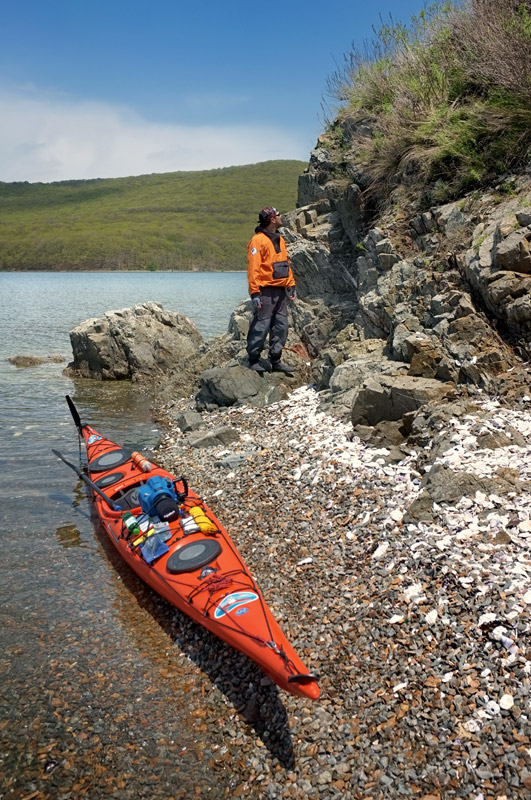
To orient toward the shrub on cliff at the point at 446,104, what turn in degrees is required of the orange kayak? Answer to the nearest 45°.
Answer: approximately 90° to its left

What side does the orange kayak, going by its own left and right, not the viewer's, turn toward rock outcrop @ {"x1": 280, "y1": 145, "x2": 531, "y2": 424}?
left

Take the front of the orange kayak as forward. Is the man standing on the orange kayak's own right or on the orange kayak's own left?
on the orange kayak's own left

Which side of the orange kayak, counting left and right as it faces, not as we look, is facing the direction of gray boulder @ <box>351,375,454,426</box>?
left

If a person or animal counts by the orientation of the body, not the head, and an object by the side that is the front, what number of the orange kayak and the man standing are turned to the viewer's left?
0

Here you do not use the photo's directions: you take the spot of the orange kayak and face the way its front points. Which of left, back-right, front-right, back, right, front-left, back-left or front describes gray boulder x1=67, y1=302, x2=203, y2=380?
back-left

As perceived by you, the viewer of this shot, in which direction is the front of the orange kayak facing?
facing the viewer and to the right of the viewer
